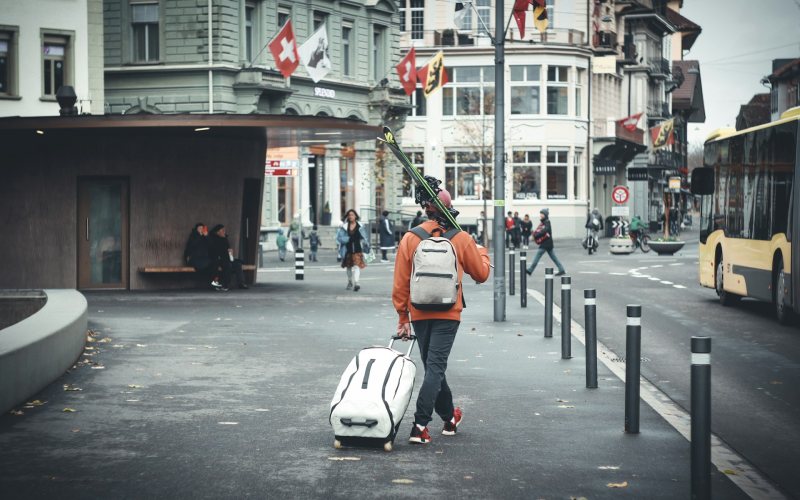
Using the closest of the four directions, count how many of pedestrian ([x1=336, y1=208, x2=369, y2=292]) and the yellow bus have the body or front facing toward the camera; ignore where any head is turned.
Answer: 1

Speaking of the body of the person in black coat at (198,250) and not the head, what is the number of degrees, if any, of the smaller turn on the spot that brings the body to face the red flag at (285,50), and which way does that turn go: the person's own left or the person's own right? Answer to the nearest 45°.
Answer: approximately 135° to the person's own left

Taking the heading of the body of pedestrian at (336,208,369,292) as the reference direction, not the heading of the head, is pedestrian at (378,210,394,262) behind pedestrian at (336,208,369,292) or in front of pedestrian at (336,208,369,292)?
behind

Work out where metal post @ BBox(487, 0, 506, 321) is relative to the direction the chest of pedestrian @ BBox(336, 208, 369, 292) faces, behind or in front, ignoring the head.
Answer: in front

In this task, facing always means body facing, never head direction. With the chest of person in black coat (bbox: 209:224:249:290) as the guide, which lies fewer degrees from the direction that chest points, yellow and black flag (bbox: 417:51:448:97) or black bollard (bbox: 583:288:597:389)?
the black bollard

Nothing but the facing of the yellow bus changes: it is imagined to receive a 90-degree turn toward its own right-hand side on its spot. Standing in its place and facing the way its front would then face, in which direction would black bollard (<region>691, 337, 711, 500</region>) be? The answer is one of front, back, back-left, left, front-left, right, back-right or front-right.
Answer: back-right

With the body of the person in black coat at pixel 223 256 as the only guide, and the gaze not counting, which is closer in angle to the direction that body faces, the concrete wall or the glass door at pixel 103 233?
the concrete wall

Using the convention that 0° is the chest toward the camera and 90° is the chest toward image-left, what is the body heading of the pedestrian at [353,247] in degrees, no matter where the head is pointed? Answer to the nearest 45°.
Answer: approximately 0°

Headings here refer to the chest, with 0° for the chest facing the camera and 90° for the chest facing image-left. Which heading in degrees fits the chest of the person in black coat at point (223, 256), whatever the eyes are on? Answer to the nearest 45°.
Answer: approximately 315°

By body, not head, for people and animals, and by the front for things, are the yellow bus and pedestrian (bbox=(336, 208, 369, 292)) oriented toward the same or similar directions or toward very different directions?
very different directions
